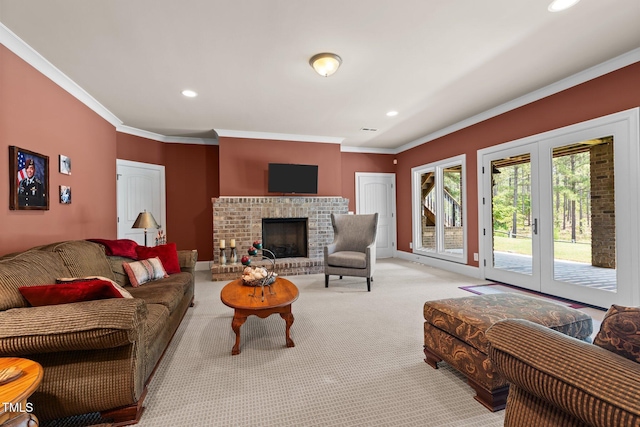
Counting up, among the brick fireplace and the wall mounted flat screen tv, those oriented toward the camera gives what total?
2

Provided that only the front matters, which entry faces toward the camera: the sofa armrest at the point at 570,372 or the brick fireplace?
the brick fireplace

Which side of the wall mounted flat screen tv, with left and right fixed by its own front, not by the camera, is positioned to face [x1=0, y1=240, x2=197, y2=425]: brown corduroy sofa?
front

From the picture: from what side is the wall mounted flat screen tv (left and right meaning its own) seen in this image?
front

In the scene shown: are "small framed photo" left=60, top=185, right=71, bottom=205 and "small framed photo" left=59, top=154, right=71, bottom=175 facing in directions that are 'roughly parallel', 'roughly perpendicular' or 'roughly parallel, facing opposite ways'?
roughly parallel

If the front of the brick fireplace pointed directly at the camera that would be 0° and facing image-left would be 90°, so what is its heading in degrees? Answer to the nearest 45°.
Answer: approximately 0°

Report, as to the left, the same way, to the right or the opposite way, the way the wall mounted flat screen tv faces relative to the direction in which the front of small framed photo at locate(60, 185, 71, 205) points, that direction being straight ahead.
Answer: to the right

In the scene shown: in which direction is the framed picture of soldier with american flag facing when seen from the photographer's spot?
facing the viewer and to the right of the viewer

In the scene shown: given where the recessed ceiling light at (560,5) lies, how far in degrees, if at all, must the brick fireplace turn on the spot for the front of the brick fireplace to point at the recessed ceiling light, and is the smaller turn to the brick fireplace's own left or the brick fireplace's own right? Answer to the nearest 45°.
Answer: approximately 45° to the brick fireplace's own left

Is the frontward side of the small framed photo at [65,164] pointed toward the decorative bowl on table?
yes

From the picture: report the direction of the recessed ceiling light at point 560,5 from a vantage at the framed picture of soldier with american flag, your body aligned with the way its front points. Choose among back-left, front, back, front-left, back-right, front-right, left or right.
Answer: front

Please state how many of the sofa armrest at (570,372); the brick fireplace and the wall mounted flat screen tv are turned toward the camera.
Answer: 2

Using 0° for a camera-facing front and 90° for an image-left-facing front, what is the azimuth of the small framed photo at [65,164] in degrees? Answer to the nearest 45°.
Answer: approximately 315°

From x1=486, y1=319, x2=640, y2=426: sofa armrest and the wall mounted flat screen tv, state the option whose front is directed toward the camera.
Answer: the wall mounted flat screen tv
